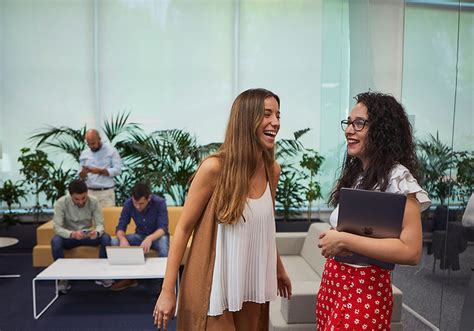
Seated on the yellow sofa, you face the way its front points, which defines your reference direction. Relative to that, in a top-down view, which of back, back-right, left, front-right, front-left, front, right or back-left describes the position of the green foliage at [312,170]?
left

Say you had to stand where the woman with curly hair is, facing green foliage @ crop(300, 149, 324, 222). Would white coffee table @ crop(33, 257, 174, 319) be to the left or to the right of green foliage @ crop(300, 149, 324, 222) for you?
left

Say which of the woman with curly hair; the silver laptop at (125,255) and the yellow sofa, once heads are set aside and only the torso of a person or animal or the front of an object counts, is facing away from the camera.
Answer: the silver laptop

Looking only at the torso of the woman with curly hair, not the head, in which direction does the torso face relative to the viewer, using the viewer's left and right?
facing the viewer and to the left of the viewer

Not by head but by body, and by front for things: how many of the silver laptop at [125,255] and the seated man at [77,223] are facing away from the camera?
1

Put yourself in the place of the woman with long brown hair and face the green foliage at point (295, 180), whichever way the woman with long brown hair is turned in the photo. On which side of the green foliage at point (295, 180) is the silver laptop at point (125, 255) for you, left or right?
left

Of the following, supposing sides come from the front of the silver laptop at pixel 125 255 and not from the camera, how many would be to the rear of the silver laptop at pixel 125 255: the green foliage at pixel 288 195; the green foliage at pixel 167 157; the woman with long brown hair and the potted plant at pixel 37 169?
1

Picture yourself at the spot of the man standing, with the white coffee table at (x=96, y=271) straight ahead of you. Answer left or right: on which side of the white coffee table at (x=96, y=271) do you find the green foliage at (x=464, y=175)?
left

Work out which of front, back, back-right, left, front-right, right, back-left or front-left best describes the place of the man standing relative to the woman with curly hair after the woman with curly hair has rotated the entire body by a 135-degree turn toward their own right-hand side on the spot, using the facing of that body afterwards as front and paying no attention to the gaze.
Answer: front-left

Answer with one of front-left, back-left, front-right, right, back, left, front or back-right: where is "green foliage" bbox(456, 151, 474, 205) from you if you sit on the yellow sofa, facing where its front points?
front-left

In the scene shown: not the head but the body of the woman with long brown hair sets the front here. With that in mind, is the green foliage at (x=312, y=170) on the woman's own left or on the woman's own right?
on the woman's own left

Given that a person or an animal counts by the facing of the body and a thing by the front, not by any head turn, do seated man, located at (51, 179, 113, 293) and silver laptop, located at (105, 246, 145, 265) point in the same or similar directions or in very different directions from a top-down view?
very different directions

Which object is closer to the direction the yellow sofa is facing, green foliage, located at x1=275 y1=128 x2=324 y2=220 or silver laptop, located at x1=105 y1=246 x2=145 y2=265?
the silver laptop

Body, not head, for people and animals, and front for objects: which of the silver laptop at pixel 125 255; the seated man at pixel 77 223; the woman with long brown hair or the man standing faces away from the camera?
the silver laptop

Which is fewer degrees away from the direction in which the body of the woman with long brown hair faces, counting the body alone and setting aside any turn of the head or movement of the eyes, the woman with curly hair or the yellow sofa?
the woman with curly hair

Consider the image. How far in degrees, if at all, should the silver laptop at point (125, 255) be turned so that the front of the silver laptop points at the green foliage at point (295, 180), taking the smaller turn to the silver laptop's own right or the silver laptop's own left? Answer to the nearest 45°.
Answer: approximately 45° to the silver laptop's own right

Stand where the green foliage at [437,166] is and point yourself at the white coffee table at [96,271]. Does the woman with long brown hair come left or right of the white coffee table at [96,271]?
left
